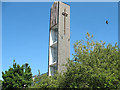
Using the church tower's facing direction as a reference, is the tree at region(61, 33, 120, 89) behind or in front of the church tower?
in front

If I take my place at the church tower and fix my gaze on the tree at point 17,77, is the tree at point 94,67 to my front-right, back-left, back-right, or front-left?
front-left

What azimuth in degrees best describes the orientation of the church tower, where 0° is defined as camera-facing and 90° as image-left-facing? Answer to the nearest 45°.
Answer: approximately 315°
